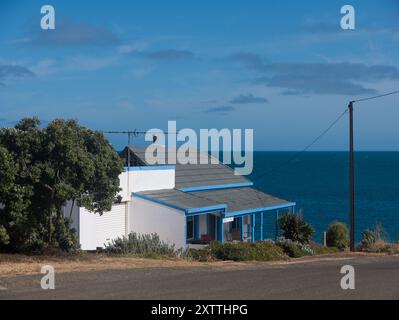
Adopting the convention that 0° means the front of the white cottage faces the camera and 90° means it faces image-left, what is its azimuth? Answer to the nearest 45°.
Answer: approximately 315°

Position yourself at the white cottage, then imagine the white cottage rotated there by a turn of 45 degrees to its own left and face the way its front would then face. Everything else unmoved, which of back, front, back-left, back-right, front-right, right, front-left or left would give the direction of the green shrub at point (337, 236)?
front-left

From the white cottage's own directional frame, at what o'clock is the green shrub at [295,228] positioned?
The green shrub is roughly at 10 o'clock from the white cottage.

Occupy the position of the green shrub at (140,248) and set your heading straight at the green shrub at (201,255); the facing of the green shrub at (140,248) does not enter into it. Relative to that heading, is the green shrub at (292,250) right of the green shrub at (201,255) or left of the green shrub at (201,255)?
left

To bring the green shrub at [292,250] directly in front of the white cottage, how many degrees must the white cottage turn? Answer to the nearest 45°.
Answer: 0° — it already faces it
